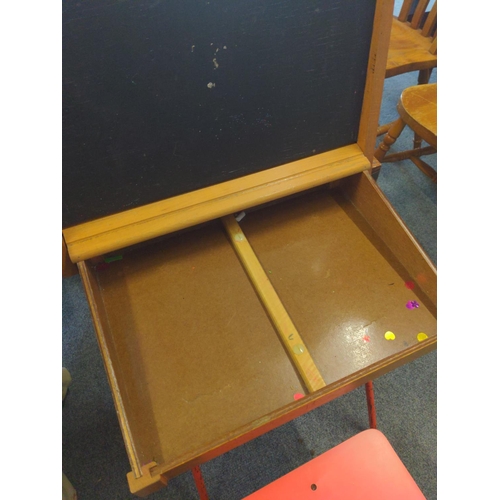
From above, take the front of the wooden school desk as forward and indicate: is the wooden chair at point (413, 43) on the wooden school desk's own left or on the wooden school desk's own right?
on the wooden school desk's own left

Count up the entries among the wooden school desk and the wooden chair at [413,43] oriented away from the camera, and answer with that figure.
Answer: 0

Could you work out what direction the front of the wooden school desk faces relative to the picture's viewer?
facing the viewer and to the right of the viewer

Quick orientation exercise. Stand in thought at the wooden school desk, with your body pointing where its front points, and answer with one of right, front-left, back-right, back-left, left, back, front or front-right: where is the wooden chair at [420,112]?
left

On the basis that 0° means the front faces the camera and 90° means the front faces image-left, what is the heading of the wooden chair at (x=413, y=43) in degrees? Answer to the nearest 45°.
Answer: approximately 45°
